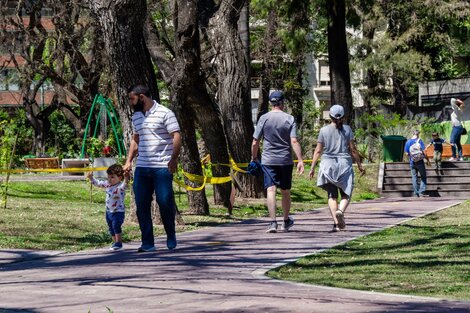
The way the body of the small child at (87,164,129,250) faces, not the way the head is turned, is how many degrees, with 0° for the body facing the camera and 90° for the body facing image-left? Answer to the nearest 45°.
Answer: approximately 45°

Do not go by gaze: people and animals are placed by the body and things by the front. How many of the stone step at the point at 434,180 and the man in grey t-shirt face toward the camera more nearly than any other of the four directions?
1

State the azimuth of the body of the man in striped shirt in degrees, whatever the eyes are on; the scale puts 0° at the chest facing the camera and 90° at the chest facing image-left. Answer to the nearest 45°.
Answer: approximately 45°

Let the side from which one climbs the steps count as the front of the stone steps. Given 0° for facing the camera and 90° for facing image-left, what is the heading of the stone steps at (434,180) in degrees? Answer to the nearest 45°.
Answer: approximately 0°

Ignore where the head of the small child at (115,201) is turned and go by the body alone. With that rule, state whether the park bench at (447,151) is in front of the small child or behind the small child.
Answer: behind

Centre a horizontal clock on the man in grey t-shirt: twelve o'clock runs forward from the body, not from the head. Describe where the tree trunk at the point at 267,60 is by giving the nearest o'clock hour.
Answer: The tree trunk is roughly at 12 o'clock from the man in grey t-shirt.

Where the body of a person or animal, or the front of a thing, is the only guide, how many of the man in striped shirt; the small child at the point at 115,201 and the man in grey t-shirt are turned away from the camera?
1

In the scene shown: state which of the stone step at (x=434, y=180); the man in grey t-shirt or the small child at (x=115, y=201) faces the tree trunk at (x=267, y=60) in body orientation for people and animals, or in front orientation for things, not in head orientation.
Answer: the man in grey t-shirt

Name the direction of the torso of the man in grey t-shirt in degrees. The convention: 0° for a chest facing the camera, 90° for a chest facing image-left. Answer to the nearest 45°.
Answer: approximately 180°

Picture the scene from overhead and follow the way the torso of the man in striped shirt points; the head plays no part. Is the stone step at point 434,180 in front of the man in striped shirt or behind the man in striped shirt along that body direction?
behind
